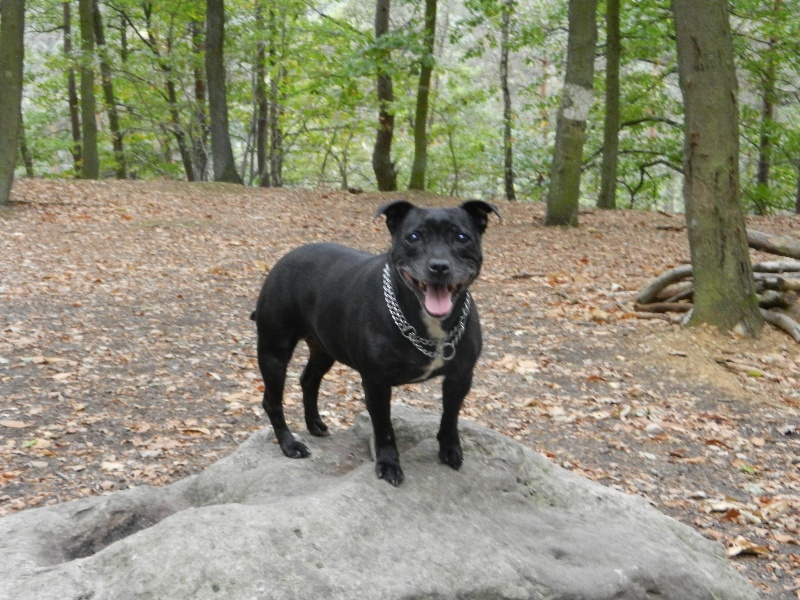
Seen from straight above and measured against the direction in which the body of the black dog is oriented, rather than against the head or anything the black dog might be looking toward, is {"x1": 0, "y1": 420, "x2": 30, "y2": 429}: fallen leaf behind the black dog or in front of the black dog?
behind

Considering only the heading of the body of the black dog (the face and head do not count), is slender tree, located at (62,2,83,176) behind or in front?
behind

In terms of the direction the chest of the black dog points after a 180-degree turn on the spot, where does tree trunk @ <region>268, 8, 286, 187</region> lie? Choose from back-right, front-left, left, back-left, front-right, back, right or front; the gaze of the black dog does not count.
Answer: front-right

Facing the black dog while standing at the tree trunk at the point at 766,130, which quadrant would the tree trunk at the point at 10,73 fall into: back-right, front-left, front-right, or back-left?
front-right

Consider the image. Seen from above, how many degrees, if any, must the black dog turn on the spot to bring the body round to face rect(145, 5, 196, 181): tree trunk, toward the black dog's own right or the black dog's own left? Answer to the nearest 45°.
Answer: approximately 135° to the black dog's own left

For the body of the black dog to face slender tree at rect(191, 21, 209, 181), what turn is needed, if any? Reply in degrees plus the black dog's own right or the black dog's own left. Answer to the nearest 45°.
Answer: approximately 135° to the black dog's own left

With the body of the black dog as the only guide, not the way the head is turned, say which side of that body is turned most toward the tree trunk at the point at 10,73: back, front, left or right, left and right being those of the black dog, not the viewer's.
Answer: back

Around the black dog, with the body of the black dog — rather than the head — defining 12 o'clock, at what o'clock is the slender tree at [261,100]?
The slender tree is roughly at 7 o'clock from the black dog.

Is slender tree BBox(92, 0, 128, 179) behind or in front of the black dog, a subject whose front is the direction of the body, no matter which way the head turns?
behind

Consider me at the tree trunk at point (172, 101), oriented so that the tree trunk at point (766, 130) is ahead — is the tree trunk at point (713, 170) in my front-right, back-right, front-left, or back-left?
front-right
